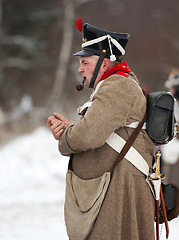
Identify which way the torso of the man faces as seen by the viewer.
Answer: to the viewer's left

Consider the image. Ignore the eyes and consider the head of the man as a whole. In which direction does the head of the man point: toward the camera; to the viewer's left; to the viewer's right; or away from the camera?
to the viewer's left

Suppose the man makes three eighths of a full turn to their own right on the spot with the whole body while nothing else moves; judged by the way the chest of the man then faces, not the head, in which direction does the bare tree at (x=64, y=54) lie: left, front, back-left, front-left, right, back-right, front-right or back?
front-left
